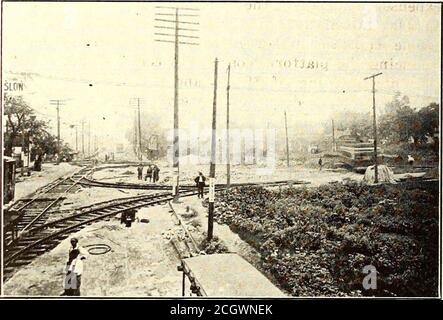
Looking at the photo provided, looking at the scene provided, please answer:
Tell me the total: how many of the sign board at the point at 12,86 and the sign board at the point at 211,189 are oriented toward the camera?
2

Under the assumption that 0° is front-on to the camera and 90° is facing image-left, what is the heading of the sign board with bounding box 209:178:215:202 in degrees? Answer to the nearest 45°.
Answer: approximately 0°

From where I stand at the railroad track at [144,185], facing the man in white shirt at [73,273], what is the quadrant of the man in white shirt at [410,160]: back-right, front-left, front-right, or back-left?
back-left

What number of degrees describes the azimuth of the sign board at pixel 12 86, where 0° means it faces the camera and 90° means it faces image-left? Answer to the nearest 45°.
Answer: approximately 0°
